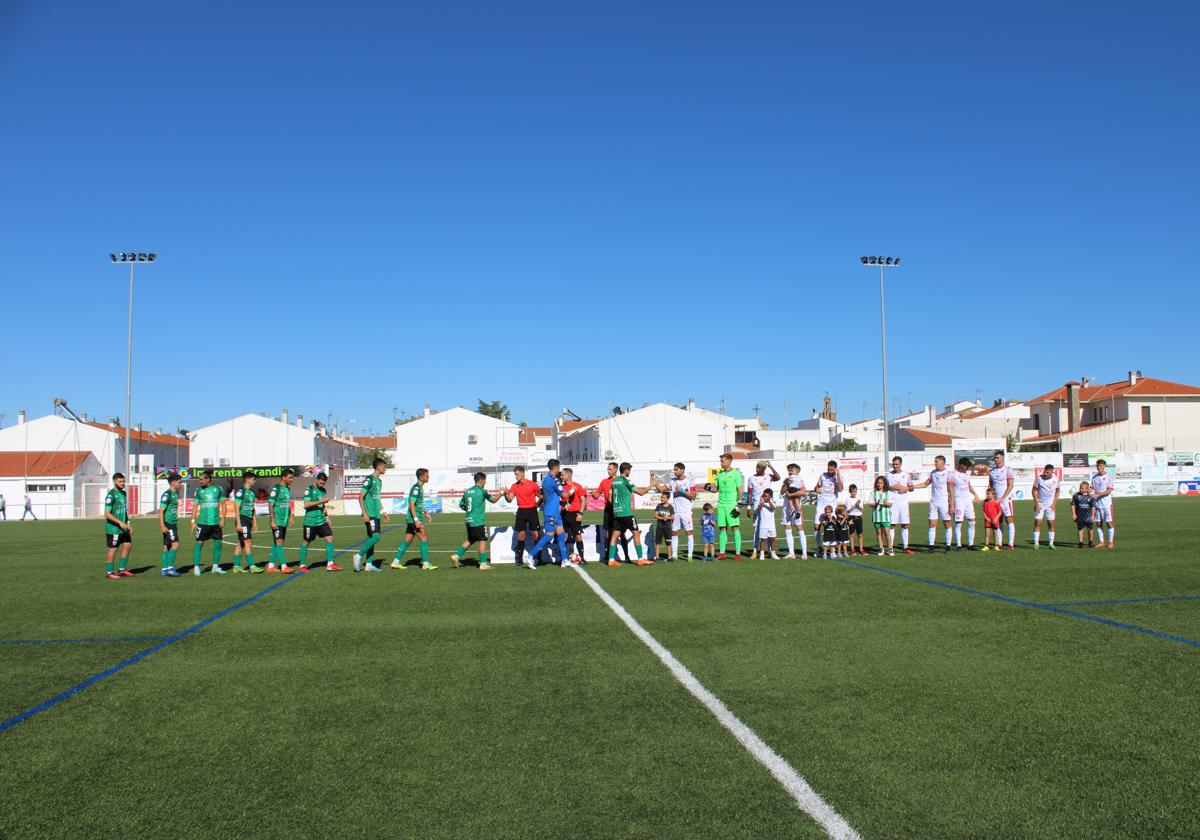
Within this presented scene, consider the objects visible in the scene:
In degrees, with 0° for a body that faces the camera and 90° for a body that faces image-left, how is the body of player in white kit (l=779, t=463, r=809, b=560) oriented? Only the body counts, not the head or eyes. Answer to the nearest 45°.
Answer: approximately 0°

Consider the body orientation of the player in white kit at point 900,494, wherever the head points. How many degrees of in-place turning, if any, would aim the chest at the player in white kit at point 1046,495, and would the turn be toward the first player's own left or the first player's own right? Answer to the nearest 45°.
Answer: approximately 135° to the first player's own left

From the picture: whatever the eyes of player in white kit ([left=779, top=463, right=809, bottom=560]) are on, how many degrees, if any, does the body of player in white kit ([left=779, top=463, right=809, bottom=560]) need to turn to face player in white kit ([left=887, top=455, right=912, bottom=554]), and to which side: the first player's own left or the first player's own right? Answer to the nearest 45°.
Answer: approximately 135° to the first player's own left

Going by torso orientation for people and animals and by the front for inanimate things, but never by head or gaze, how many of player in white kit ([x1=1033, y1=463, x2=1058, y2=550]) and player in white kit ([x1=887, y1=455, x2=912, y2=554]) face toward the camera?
2
